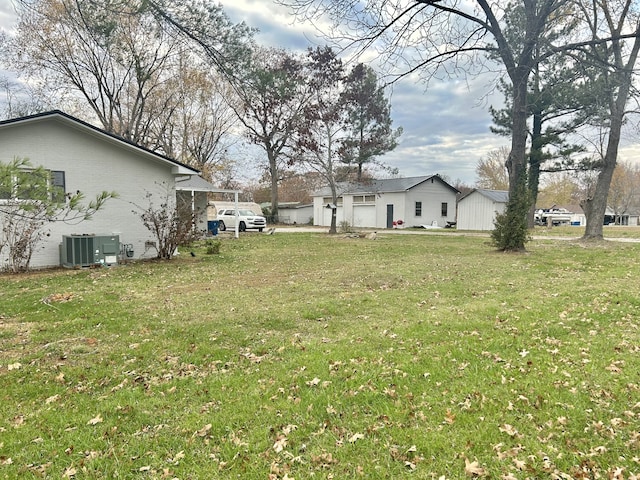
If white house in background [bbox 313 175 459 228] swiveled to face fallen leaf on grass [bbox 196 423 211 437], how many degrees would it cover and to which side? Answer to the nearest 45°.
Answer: approximately 45° to its left

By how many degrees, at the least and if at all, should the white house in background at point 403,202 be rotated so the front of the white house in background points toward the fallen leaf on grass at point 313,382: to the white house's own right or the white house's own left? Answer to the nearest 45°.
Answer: approximately 45° to the white house's own left

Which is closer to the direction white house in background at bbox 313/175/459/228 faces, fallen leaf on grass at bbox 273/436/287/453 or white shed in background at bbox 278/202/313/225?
the fallen leaf on grass

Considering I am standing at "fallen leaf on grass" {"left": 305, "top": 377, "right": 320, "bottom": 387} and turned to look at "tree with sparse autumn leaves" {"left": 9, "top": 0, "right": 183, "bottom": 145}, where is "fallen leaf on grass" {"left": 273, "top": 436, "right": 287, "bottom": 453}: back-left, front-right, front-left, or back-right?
back-left

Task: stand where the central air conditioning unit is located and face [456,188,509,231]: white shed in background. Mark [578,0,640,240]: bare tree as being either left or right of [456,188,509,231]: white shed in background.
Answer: right

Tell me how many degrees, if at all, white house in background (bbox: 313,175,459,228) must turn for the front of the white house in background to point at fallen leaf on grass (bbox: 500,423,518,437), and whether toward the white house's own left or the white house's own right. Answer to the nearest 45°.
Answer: approximately 45° to the white house's own left

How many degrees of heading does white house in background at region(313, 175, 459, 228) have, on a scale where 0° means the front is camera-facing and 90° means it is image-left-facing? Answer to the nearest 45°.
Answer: approximately 45°

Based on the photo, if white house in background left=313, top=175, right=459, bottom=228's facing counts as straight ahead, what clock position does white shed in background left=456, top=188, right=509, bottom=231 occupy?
white shed in background left=456, top=188, right=509, bottom=231 is roughly at 8 o'clock from white house in background left=313, top=175, right=459, bottom=228.

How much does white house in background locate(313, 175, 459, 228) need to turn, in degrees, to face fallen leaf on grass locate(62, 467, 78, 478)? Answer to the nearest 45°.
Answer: approximately 45° to its left
